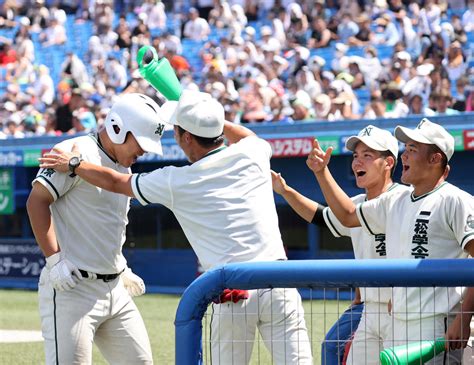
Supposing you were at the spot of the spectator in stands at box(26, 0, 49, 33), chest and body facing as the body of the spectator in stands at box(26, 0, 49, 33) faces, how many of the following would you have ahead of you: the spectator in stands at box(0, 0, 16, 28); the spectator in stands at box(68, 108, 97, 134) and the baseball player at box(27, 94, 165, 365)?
2

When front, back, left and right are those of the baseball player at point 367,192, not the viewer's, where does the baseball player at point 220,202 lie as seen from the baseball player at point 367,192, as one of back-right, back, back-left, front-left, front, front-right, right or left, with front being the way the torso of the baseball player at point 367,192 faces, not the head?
front

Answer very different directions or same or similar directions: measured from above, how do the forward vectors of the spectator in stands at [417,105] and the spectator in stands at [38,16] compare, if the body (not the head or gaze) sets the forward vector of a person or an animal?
same or similar directions

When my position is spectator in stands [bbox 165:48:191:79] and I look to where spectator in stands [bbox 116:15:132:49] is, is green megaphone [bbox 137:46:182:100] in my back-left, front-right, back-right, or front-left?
back-left

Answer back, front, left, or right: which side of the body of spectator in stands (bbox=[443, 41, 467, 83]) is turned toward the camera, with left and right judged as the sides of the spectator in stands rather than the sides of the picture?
front

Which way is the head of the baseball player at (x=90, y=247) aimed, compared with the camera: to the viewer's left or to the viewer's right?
to the viewer's right

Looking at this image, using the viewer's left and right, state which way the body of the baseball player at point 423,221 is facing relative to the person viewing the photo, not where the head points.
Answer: facing the viewer and to the left of the viewer

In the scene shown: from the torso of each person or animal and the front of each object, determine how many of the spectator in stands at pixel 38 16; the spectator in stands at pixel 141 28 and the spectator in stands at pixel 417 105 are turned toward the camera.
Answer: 3

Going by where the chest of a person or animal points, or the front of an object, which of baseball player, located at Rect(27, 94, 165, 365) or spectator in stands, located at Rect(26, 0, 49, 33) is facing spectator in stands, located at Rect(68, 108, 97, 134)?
spectator in stands, located at Rect(26, 0, 49, 33)

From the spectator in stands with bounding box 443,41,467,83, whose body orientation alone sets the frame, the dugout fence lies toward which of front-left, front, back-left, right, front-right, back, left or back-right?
front

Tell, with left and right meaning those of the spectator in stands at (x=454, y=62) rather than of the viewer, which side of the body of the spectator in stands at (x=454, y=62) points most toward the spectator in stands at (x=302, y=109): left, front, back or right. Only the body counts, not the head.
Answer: right

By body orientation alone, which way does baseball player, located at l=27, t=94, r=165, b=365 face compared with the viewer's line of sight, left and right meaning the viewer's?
facing the viewer and to the right of the viewer
